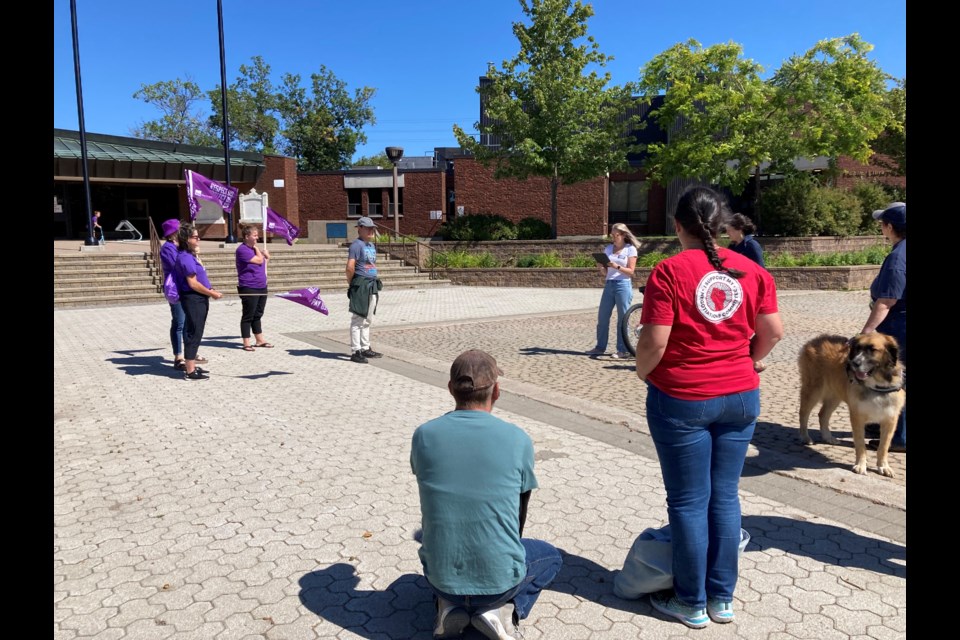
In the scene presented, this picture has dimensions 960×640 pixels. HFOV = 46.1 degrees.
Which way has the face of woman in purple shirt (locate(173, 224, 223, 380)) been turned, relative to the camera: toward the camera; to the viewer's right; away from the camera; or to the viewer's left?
to the viewer's right

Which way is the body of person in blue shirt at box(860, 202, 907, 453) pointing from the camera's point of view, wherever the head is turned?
to the viewer's left

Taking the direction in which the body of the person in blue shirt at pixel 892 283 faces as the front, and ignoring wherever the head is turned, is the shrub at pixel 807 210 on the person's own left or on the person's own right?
on the person's own right

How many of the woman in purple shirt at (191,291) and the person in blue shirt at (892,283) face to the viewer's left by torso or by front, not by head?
1

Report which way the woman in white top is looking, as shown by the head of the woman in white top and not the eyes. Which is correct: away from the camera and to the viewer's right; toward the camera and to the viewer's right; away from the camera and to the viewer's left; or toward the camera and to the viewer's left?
toward the camera and to the viewer's left

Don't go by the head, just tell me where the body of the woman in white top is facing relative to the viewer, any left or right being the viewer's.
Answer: facing the viewer and to the left of the viewer

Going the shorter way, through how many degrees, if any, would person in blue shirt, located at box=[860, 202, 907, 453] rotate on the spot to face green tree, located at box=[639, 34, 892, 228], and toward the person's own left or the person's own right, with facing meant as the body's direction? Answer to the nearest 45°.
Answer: approximately 90° to the person's own right

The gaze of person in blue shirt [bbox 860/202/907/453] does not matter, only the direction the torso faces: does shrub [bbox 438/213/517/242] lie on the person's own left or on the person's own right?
on the person's own right

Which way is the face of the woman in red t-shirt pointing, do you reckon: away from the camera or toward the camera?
away from the camera

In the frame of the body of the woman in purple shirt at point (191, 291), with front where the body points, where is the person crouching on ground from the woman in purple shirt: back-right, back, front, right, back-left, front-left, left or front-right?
right

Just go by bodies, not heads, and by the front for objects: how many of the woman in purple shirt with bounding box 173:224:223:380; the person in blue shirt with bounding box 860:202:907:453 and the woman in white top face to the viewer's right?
1

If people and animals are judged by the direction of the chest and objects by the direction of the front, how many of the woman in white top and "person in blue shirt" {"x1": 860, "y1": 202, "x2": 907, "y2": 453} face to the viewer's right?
0

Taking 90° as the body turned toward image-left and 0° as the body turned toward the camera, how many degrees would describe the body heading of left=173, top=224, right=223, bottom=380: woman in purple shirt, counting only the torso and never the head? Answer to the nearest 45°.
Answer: approximately 270°

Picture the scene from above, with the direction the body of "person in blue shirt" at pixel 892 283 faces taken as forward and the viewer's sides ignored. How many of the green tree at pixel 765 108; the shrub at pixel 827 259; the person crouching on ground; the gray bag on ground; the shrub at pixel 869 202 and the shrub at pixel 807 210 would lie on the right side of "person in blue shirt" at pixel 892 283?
4

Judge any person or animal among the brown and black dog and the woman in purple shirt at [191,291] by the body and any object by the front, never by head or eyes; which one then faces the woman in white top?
the woman in purple shirt
